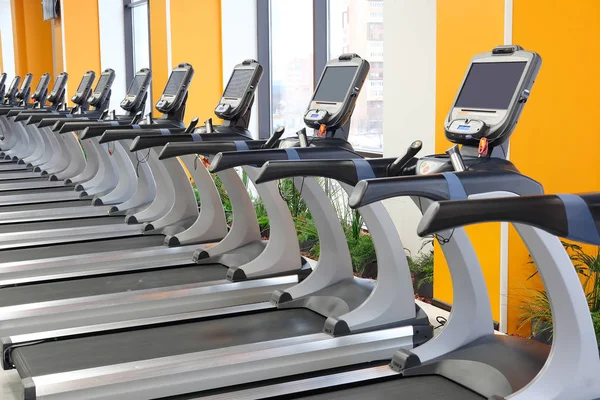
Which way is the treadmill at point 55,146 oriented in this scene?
to the viewer's right

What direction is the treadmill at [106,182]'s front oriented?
to the viewer's right

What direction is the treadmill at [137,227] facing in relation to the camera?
to the viewer's right

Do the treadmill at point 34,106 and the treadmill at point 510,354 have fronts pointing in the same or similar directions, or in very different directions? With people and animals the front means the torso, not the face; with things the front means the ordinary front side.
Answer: same or similar directions

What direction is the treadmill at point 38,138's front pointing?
to the viewer's right

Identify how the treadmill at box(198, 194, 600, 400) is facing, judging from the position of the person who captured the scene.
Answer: facing away from the viewer and to the right of the viewer

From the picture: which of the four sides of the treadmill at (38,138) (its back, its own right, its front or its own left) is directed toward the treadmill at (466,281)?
right

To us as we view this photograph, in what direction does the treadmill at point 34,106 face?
facing to the right of the viewer

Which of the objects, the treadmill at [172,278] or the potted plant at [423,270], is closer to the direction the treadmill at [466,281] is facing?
the potted plant
